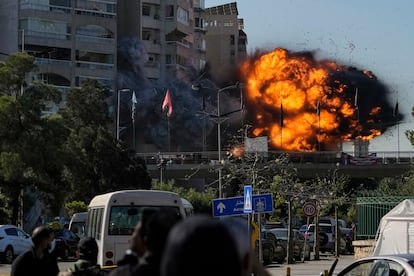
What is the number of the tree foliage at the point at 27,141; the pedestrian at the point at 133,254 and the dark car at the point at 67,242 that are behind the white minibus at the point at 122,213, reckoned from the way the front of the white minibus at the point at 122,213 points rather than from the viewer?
1

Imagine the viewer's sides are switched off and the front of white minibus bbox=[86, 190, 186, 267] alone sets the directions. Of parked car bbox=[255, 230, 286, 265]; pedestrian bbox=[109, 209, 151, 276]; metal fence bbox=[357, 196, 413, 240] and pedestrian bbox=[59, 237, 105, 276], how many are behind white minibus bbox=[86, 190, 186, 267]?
2

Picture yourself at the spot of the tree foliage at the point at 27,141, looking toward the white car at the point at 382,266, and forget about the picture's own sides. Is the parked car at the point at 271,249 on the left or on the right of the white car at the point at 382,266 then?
left

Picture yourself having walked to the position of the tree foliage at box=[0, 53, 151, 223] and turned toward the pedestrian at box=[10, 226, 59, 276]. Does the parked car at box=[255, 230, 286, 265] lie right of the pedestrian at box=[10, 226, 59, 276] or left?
left
